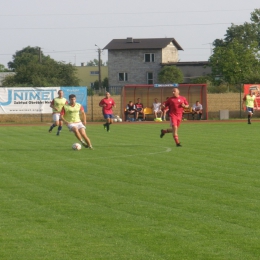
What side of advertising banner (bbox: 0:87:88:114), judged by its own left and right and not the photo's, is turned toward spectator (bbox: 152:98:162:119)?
left

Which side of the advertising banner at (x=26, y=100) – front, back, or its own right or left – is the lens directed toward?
front

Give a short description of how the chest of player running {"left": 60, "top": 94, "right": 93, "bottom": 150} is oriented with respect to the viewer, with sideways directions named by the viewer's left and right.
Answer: facing the viewer

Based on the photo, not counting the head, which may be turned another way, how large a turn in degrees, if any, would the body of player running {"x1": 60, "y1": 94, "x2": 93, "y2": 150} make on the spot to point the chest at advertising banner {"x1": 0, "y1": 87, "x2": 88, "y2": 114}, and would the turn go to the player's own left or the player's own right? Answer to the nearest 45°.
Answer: approximately 180°

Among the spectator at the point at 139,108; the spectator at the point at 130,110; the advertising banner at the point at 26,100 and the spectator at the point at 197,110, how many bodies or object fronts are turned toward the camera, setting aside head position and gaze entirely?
4

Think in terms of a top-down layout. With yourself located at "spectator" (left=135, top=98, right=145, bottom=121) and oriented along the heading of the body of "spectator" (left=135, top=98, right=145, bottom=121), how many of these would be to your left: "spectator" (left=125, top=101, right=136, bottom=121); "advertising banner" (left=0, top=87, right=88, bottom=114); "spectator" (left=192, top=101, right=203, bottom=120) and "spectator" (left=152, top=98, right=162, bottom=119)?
2

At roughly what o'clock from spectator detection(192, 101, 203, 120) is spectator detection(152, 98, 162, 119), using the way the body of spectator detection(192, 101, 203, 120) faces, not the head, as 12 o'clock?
spectator detection(152, 98, 162, 119) is roughly at 3 o'clock from spectator detection(192, 101, 203, 120).

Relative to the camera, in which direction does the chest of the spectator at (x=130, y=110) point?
toward the camera

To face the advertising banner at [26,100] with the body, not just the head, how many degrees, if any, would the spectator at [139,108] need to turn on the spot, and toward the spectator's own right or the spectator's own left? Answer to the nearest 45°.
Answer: approximately 90° to the spectator's own right

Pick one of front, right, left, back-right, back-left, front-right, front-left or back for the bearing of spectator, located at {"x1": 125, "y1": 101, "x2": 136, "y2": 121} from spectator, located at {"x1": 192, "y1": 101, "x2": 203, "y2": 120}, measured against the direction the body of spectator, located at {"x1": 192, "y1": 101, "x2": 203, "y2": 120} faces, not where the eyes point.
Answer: right

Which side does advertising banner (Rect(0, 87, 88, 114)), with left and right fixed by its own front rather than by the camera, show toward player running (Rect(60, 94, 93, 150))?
front
